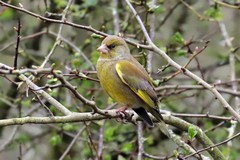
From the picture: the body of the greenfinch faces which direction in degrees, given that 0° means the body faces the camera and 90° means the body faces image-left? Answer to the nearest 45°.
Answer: approximately 45°
